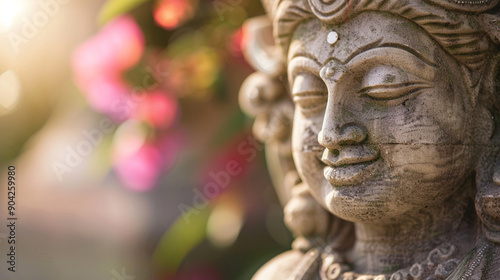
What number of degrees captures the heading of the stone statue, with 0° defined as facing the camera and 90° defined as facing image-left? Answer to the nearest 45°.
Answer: approximately 45°

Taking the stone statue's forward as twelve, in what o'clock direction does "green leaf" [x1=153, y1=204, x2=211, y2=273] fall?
The green leaf is roughly at 3 o'clock from the stone statue.

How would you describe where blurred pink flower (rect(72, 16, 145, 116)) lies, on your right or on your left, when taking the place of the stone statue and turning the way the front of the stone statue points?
on your right

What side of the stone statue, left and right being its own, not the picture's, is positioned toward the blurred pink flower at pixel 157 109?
right

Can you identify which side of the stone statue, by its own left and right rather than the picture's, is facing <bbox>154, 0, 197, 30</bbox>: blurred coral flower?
right
